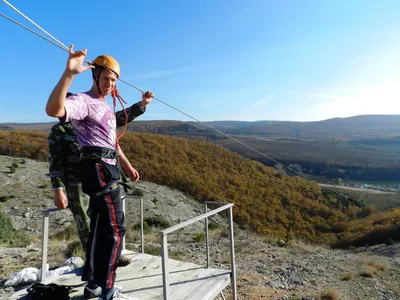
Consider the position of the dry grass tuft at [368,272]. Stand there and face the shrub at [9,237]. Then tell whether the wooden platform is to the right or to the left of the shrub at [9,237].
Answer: left

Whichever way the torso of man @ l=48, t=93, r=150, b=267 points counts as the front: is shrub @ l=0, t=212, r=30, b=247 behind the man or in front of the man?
behind

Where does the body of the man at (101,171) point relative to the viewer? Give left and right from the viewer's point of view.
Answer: facing the viewer and to the right of the viewer

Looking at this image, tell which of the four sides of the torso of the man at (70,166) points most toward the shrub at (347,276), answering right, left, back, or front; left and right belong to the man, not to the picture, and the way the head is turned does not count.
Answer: left

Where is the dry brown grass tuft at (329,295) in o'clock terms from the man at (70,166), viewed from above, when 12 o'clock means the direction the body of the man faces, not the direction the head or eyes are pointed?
The dry brown grass tuft is roughly at 10 o'clock from the man.

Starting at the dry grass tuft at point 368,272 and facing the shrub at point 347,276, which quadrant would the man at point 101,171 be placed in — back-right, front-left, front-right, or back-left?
front-left

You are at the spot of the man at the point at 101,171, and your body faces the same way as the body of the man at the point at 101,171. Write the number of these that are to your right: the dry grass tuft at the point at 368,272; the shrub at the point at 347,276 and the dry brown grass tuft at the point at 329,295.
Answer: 0

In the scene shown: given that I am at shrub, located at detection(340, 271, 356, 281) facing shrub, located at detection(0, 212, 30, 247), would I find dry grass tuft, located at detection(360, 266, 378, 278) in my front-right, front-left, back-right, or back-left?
back-right

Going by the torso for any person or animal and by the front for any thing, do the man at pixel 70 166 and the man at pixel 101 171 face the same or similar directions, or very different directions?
same or similar directions

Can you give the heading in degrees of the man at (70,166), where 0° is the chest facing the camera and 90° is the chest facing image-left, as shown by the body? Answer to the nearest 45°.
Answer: approximately 315°

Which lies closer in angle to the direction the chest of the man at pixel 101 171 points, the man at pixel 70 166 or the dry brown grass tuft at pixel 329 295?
the dry brown grass tuft

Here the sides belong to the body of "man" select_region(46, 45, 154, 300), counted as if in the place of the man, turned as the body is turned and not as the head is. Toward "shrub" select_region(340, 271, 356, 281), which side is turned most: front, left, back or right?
left

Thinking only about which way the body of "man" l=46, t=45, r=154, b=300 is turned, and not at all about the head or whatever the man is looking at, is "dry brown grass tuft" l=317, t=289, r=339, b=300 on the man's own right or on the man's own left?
on the man's own left

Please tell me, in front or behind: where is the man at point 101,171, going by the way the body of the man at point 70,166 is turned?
in front
